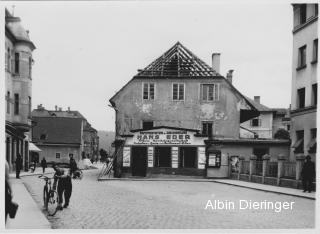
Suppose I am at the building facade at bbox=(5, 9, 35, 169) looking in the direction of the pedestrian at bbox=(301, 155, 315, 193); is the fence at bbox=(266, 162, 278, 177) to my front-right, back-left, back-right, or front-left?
front-left

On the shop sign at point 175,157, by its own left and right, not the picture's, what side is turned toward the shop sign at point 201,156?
left

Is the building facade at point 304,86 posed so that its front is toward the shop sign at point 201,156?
no

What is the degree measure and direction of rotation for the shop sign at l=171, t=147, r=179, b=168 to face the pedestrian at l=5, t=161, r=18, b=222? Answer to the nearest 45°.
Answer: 0° — it already faces them

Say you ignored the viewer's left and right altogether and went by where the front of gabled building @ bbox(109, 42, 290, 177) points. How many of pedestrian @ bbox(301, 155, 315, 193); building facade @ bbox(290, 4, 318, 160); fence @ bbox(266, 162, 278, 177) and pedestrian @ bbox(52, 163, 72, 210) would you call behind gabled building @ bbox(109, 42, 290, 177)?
0

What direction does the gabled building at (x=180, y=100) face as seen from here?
toward the camera

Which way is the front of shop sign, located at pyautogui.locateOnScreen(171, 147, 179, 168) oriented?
toward the camera

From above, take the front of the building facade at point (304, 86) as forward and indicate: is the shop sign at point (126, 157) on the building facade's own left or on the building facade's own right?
on the building facade's own right

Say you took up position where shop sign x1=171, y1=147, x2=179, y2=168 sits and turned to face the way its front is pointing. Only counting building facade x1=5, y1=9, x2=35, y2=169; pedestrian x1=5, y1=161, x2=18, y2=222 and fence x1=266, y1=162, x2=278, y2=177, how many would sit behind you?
0

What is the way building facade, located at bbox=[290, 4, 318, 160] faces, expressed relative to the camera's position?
facing the viewer and to the left of the viewer

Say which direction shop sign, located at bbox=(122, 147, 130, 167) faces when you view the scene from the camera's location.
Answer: facing the viewer

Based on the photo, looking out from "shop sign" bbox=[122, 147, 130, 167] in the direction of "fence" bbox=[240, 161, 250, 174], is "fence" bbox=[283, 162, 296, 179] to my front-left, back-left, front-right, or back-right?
front-right
